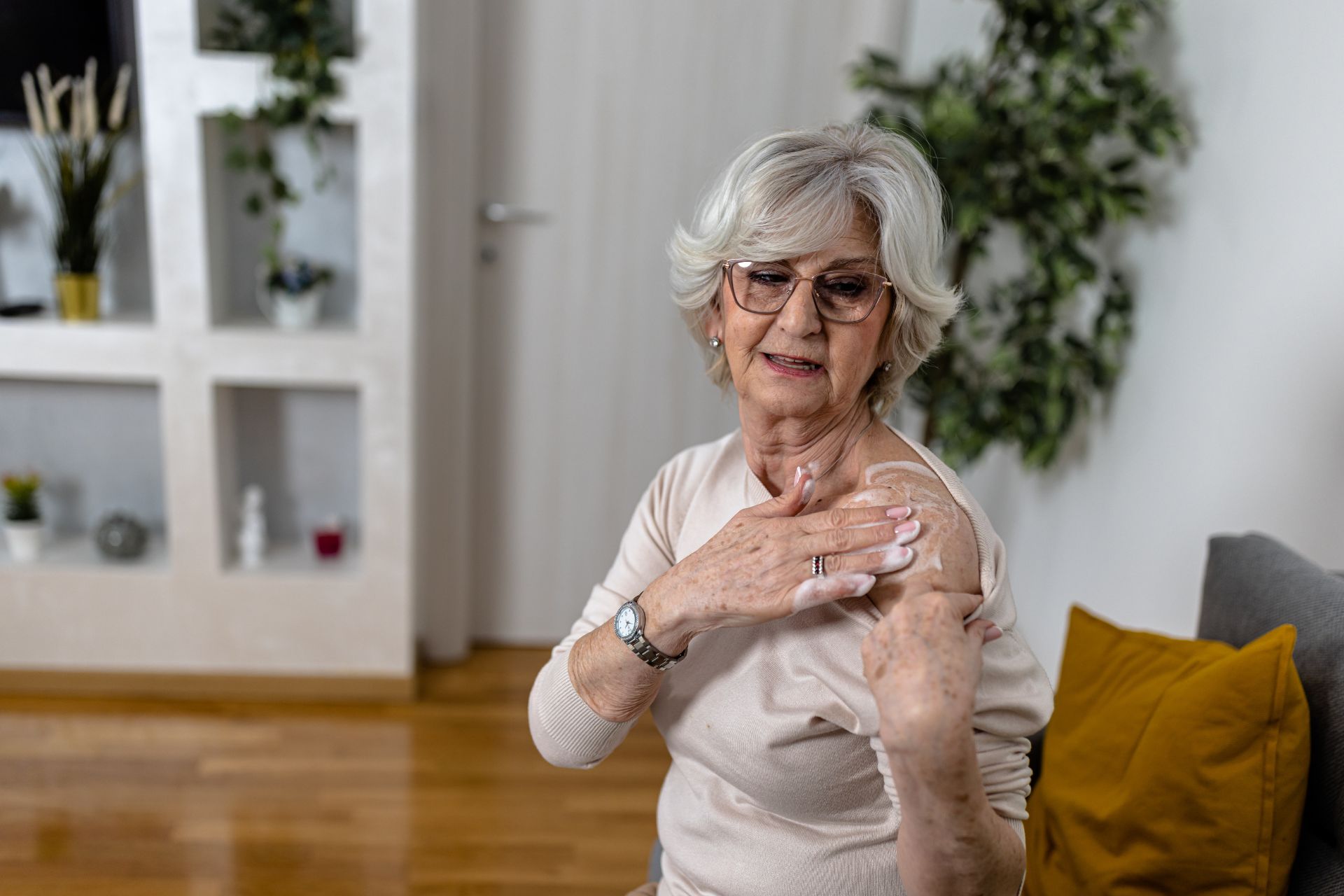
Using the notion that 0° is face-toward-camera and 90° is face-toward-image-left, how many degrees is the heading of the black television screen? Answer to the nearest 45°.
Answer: approximately 0°

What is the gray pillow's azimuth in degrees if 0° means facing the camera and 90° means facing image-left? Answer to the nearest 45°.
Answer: approximately 45°

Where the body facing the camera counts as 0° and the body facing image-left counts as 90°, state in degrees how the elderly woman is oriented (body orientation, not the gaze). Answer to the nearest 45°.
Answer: approximately 45°

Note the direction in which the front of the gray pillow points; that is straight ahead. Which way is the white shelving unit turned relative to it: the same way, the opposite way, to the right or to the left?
to the left

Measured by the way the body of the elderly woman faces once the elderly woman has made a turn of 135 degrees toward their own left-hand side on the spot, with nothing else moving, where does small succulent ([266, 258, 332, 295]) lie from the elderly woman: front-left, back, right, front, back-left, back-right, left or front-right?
back-left

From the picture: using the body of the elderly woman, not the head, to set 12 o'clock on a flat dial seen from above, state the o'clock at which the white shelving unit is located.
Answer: The white shelving unit is roughly at 3 o'clock from the elderly woman.
